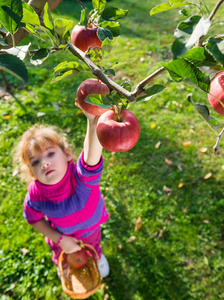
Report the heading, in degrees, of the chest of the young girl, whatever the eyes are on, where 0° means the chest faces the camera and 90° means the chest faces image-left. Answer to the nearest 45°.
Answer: approximately 0°
